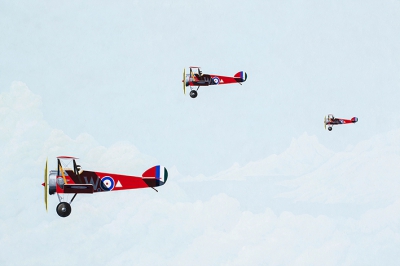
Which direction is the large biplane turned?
to the viewer's left
